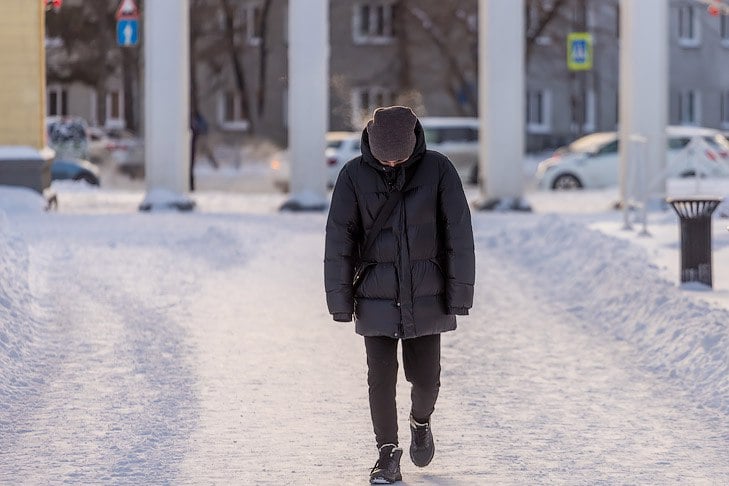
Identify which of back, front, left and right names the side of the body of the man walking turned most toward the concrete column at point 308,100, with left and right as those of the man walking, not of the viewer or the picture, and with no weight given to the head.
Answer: back

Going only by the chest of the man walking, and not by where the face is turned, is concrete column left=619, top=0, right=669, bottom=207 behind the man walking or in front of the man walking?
behind

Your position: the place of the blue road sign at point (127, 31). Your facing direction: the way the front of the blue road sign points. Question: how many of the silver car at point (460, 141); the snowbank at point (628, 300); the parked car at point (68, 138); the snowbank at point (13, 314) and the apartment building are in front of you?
2

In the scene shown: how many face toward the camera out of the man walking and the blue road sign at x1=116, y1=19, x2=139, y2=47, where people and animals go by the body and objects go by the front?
2

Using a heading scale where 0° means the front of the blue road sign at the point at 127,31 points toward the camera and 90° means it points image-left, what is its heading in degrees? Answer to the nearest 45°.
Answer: approximately 0°

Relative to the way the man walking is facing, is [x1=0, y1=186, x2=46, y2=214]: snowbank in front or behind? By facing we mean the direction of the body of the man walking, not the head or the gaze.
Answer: behind

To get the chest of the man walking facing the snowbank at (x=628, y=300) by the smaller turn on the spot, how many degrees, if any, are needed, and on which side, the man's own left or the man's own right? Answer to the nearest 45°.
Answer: approximately 180°

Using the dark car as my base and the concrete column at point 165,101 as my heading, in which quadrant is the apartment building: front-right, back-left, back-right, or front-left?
back-left
